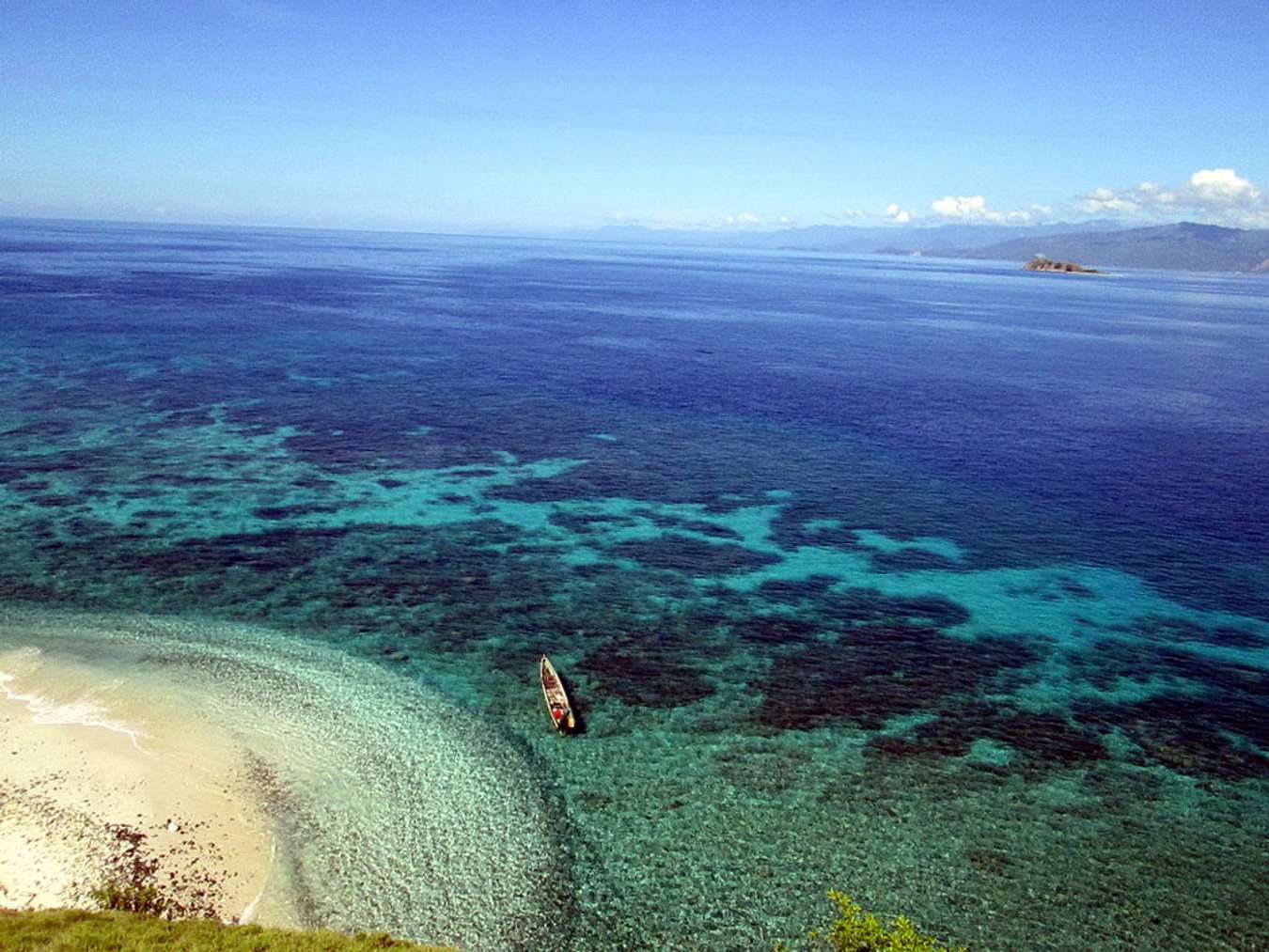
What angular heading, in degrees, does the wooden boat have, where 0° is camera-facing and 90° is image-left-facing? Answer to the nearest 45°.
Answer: approximately 180°

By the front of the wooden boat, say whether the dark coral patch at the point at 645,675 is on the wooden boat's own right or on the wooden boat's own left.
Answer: on the wooden boat's own right

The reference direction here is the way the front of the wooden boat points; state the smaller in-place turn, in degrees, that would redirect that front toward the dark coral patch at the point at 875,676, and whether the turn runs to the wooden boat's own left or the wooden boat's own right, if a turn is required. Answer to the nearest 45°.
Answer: approximately 90° to the wooden boat's own right

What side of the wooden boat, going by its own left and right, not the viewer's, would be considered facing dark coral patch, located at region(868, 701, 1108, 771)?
right

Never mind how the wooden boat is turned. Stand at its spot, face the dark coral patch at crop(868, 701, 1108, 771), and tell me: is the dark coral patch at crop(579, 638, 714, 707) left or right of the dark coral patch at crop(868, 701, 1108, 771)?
left
